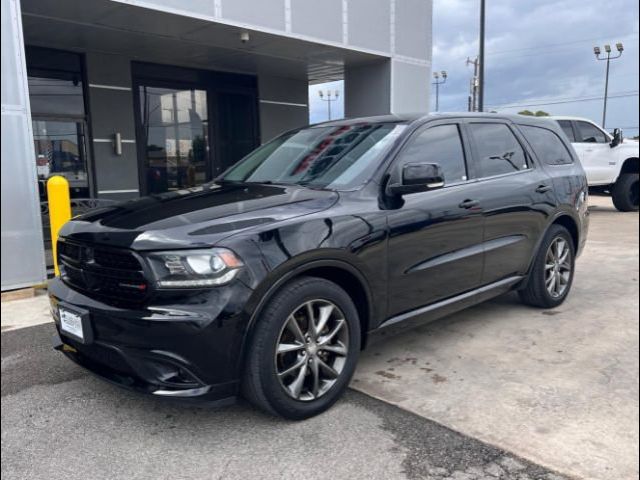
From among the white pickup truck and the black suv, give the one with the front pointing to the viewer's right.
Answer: the white pickup truck

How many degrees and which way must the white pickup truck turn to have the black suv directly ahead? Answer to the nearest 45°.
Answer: approximately 90° to its right

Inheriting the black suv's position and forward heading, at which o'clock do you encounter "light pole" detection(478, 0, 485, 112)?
The light pole is roughly at 5 o'clock from the black suv.

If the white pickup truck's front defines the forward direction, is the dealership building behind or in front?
behind

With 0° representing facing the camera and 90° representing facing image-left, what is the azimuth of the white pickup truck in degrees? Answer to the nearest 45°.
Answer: approximately 270°

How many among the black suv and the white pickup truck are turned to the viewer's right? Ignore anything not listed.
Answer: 1

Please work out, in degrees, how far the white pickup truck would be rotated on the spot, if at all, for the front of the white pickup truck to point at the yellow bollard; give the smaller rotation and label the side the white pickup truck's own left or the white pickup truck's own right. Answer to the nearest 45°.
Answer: approximately 135° to the white pickup truck's own right

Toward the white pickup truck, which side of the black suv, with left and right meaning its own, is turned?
back

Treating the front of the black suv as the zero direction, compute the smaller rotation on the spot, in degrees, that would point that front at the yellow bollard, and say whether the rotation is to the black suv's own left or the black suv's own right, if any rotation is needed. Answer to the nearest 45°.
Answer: approximately 90° to the black suv's own right
